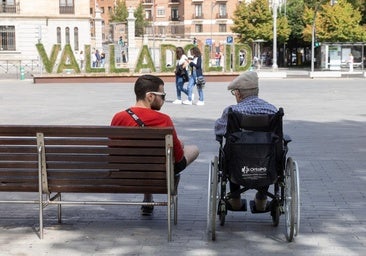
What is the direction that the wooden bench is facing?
away from the camera

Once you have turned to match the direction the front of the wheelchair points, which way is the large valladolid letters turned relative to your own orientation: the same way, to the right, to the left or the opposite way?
the opposite way

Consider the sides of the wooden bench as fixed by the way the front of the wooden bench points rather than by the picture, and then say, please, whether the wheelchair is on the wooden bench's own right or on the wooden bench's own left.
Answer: on the wooden bench's own right

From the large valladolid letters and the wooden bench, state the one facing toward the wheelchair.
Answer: the large valladolid letters

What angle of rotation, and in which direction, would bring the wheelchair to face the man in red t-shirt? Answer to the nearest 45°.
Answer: approximately 45° to its left

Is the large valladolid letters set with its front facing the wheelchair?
yes

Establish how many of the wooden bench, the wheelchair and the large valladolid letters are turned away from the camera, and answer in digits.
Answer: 2

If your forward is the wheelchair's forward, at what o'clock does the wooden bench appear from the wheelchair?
The wooden bench is roughly at 9 o'clock from the wheelchair.

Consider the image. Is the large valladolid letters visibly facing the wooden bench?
yes

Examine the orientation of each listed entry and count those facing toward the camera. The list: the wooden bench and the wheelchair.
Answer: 0

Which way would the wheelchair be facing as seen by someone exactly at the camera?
facing away from the viewer

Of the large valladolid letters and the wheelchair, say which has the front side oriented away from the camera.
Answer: the wheelchair
